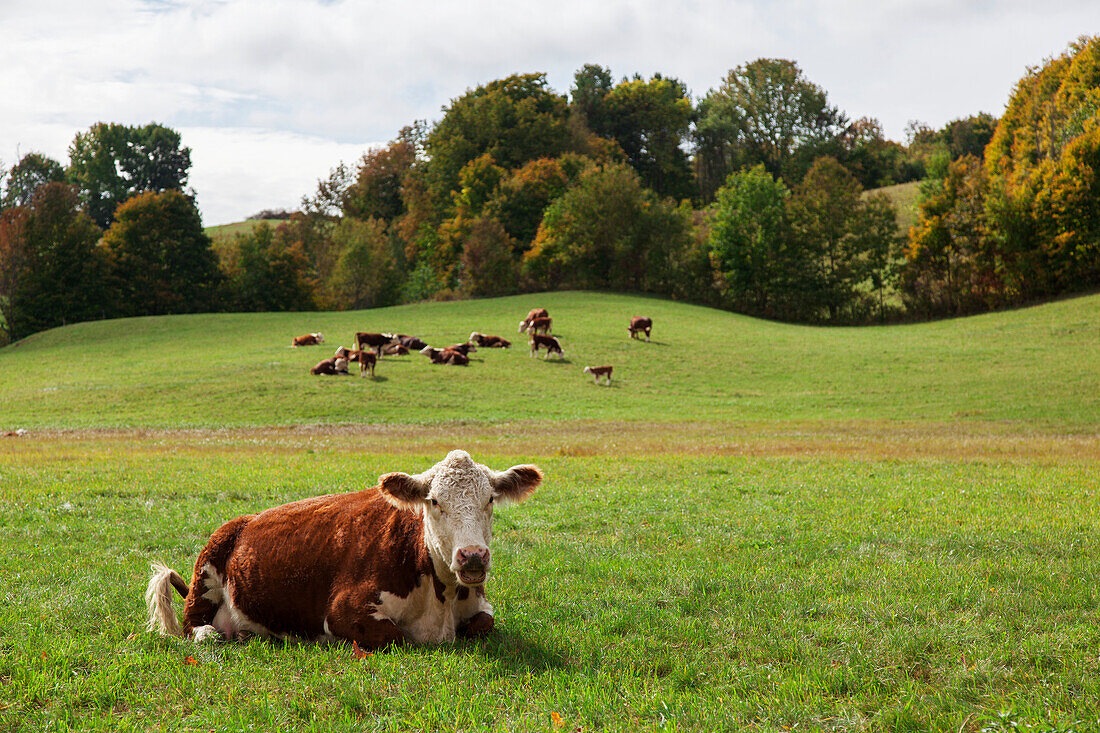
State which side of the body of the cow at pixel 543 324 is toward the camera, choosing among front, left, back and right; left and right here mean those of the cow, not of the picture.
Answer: left

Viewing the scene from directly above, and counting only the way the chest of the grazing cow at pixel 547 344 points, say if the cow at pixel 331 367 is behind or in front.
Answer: behind

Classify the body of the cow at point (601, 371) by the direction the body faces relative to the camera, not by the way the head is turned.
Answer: to the viewer's left

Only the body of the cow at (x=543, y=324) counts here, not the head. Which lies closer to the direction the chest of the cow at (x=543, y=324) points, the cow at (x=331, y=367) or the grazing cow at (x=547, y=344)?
the cow

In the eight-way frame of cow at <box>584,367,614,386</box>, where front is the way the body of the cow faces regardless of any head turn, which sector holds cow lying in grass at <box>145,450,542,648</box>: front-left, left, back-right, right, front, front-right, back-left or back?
left

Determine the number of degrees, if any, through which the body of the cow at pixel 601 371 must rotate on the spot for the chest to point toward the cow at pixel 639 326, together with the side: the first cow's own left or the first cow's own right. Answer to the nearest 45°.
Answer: approximately 90° to the first cow's own right

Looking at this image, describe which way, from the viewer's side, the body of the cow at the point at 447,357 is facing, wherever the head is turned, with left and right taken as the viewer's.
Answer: facing to the left of the viewer

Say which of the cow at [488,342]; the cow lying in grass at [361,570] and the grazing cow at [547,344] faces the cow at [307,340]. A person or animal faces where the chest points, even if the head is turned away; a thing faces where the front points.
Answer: the cow at [488,342]

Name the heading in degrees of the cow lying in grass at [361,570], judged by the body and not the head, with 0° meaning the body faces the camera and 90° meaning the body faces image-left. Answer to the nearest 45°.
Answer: approximately 315°

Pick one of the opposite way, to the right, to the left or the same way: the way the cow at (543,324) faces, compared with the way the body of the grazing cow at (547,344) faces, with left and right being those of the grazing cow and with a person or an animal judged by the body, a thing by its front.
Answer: the opposite way

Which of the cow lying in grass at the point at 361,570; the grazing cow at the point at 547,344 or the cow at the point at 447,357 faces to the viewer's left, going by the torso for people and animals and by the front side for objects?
the cow

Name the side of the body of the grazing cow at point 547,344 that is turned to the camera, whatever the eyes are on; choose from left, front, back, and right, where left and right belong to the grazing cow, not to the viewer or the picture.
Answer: right
